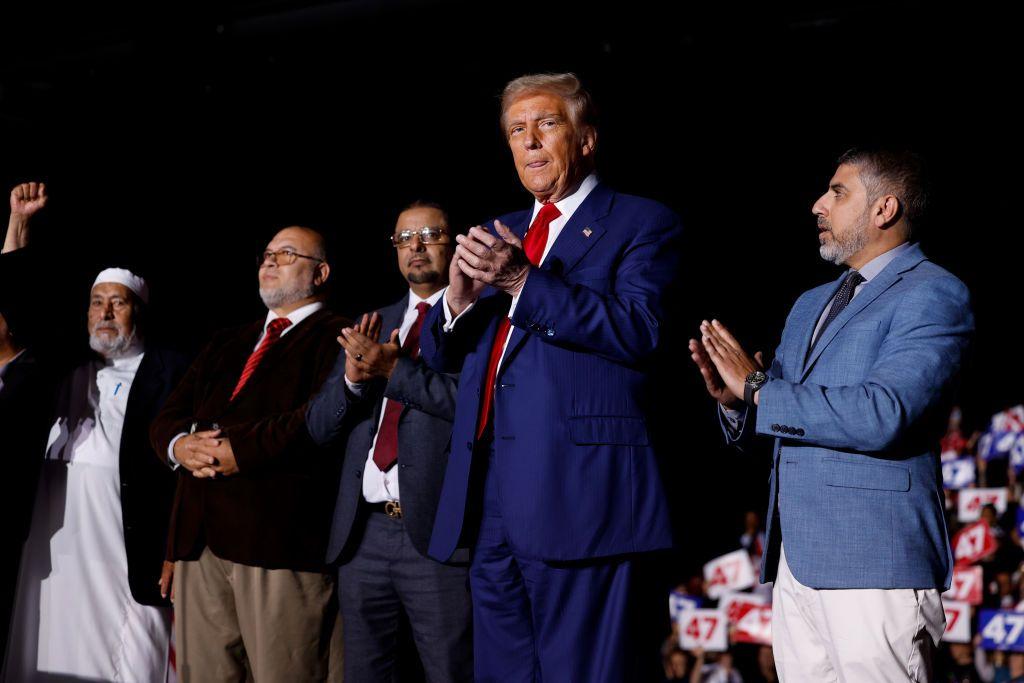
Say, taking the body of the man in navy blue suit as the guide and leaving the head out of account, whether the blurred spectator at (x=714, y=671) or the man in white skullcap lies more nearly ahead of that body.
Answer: the man in white skullcap

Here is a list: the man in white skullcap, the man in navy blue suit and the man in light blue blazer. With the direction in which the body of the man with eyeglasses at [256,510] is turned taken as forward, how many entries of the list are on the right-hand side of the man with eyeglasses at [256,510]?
1

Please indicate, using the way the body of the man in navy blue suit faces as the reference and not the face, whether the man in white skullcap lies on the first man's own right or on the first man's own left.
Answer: on the first man's own right

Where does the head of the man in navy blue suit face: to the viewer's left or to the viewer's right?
to the viewer's left

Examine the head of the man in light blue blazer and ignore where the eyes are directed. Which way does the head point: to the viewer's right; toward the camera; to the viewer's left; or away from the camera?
to the viewer's left

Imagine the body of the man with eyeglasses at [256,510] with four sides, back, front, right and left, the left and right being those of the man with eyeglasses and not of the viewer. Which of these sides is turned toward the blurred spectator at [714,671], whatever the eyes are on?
back

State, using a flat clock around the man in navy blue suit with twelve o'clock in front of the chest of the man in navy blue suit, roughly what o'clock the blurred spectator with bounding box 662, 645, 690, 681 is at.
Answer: The blurred spectator is roughly at 5 o'clock from the man in navy blue suit.

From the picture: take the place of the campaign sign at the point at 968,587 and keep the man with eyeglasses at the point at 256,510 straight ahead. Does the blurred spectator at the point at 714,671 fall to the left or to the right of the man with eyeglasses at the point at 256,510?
right

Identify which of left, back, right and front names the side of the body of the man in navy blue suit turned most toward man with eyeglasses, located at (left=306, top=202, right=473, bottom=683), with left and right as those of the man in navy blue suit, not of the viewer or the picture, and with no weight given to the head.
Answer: right
